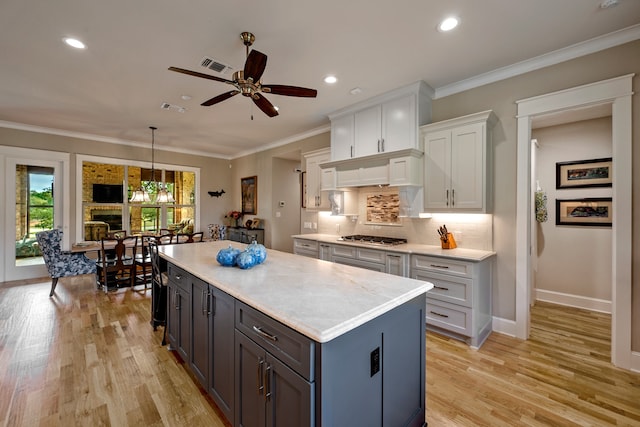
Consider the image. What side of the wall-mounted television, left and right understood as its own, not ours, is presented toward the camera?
front

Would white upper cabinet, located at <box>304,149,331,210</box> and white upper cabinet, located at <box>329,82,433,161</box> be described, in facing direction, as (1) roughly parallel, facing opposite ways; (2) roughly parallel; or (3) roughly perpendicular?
roughly parallel

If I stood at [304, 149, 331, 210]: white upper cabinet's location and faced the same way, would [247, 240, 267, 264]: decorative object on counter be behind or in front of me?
in front

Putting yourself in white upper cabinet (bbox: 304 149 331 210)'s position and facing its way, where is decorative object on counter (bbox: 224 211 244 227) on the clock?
The decorative object on counter is roughly at 3 o'clock from the white upper cabinet.

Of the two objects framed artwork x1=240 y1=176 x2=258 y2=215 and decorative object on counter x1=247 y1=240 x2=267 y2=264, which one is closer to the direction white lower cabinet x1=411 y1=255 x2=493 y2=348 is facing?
the decorative object on counter

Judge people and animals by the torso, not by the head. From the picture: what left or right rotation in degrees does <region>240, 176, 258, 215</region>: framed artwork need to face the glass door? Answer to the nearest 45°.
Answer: approximately 45° to its right

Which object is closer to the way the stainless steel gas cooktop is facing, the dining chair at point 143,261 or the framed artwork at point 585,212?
the dining chair

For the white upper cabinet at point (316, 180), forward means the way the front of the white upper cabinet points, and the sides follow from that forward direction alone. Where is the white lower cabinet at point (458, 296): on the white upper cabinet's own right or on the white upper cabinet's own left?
on the white upper cabinet's own left

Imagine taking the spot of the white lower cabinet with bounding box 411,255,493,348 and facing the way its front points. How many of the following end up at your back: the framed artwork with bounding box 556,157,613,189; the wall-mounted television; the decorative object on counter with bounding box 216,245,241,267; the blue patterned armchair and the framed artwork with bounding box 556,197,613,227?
2

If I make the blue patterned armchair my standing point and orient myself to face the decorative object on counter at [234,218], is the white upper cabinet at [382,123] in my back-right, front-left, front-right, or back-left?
front-right

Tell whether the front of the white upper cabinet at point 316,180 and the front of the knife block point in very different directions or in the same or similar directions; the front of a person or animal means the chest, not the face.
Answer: same or similar directions

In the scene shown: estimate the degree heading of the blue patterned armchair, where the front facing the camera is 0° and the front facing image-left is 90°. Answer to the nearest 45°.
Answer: approximately 270°

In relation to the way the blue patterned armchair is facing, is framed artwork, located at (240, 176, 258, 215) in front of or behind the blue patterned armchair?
in front
